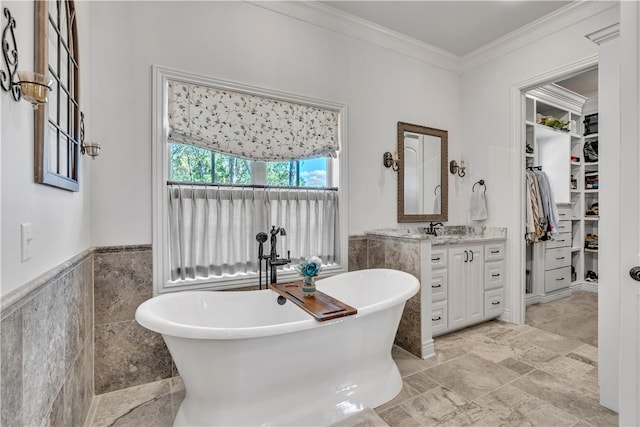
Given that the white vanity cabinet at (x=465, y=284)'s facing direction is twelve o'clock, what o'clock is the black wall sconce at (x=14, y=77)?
The black wall sconce is roughly at 2 o'clock from the white vanity cabinet.

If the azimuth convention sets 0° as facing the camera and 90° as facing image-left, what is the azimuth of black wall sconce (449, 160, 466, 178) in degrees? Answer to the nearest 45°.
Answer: approximately 315°

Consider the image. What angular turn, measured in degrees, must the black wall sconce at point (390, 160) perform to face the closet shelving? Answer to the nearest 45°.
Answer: approximately 90° to its left

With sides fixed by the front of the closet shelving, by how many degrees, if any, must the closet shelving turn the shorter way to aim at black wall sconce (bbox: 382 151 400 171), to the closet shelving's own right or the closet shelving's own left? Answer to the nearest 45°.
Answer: approximately 90° to the closet shelving's own right

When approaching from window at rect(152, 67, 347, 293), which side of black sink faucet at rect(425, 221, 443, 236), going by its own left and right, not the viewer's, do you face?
right

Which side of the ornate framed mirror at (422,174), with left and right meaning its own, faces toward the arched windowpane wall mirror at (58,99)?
right
